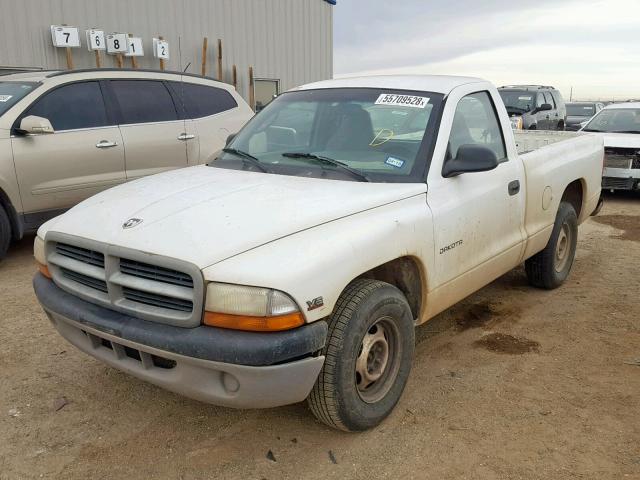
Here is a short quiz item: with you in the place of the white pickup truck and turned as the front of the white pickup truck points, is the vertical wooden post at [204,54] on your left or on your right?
on your right

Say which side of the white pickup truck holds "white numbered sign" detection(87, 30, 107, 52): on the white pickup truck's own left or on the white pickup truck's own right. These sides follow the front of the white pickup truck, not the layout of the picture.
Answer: on the white pickup truck's own right

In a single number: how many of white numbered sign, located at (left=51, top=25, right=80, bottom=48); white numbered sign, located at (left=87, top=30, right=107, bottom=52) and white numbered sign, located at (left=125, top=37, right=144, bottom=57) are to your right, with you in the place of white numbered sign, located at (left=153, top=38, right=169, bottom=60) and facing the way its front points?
3

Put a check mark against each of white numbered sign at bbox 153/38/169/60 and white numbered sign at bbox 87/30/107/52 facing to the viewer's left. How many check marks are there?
0

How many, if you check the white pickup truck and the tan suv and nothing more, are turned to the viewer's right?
0

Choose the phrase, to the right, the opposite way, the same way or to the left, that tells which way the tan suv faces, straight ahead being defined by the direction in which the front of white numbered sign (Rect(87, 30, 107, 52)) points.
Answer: to the right

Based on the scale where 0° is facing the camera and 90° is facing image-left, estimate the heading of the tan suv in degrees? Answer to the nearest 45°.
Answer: approximately 45°

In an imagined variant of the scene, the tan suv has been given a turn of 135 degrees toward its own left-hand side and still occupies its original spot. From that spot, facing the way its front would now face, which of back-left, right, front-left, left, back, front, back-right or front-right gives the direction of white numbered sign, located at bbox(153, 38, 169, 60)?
left

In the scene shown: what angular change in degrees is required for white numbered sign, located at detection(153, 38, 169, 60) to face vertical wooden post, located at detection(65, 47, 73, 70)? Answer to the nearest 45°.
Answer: approximately 90° to its right

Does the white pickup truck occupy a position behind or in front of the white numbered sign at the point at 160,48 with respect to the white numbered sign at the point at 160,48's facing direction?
in front

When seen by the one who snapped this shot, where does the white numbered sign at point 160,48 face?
facing the viewer and to the right of the viewer

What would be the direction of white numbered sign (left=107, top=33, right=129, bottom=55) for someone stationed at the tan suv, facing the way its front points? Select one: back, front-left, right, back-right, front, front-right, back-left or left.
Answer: back-right

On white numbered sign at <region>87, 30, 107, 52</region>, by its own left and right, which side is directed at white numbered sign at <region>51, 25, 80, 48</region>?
right

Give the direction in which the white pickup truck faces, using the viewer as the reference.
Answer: facing the viewer and to the left of the viewer
